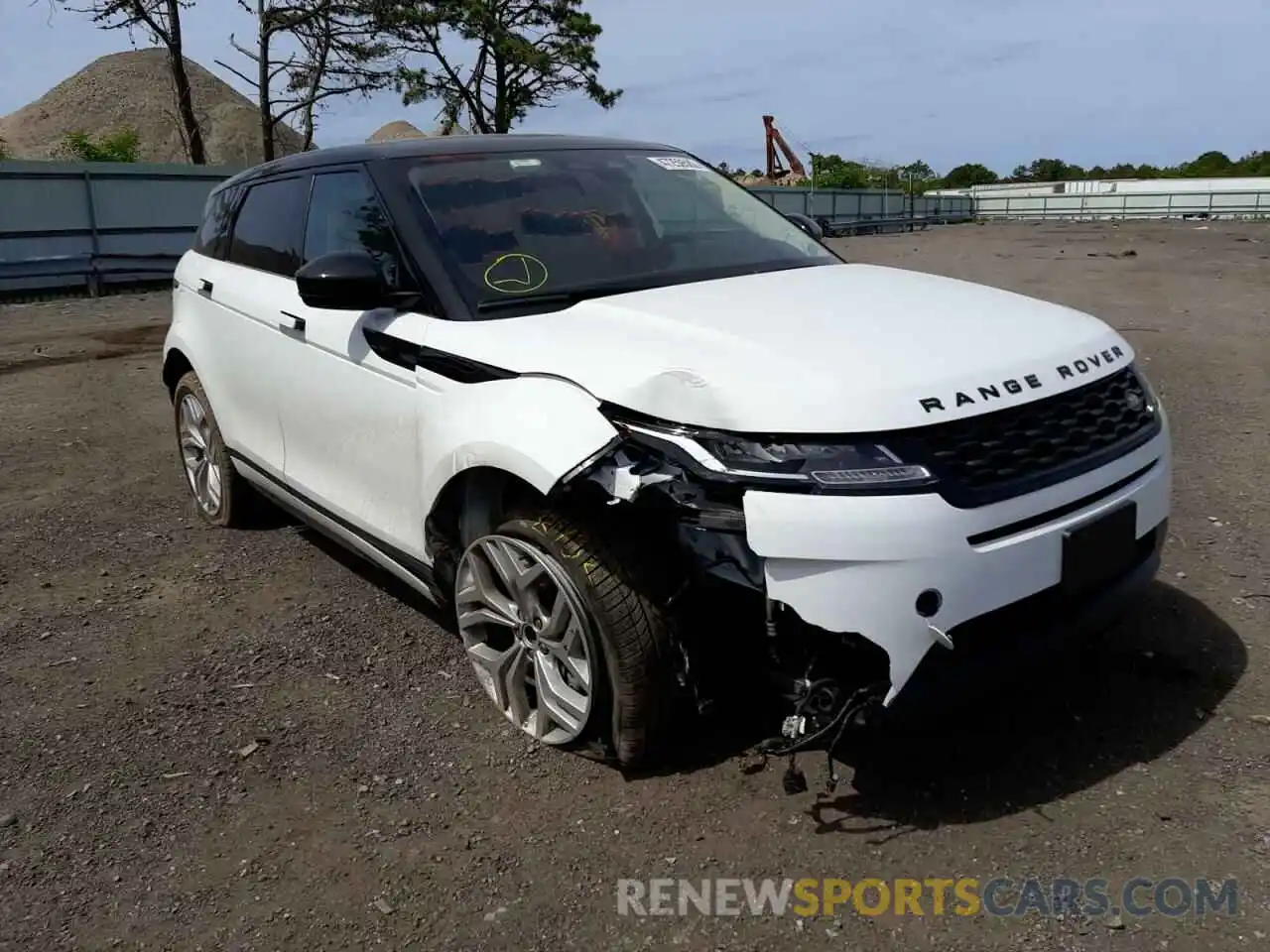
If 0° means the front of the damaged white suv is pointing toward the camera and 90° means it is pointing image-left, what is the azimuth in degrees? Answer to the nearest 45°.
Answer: approximately 315°

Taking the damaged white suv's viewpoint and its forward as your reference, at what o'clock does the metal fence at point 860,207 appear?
The metal fence is roughly at 8 o'clock from the damaged white suv.

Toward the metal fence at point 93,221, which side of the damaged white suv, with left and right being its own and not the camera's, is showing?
back
